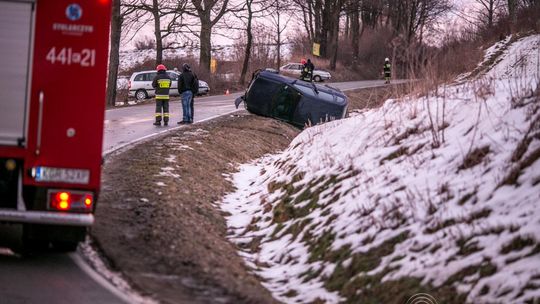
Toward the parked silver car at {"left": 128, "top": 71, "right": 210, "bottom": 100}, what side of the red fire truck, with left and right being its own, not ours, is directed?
front

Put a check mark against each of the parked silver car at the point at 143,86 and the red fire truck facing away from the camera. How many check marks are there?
1

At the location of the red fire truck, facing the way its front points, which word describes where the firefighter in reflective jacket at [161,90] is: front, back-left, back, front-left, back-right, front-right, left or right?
front

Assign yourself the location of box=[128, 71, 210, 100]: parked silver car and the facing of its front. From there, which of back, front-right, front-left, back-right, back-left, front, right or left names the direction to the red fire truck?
right

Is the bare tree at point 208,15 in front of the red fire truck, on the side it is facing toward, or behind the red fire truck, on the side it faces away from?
in front

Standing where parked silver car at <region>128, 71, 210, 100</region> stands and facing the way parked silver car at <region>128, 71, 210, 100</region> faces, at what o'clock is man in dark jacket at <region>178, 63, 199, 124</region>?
The man in dark jacket is roughly at 3 o'clock from the parked silver car.

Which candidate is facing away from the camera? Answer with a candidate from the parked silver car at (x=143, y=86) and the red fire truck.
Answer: the red fire truck

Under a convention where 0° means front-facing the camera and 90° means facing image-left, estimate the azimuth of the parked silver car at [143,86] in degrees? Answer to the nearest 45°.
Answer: approximately 270°

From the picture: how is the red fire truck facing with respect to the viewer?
away from the camera

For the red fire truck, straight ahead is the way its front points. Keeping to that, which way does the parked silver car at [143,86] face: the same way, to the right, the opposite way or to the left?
to the right

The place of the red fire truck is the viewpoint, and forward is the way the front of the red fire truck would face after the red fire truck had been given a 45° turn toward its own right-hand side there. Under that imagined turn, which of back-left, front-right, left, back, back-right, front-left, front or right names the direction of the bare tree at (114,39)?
front-left
